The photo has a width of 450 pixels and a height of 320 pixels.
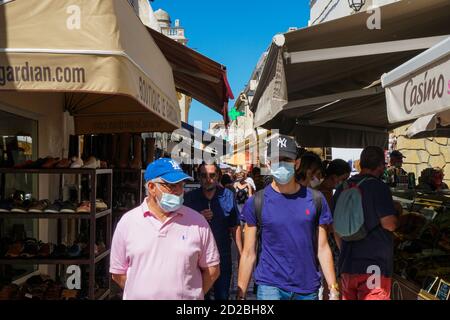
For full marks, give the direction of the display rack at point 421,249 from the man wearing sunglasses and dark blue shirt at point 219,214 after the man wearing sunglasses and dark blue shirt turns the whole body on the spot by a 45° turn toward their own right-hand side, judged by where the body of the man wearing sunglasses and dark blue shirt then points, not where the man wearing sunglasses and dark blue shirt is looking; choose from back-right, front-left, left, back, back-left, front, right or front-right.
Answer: back-left

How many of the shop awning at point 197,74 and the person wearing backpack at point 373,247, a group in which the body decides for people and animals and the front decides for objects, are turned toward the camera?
0

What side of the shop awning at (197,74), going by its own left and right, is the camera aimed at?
right

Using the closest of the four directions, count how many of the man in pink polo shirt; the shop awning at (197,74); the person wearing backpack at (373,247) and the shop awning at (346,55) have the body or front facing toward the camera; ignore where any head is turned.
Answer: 1

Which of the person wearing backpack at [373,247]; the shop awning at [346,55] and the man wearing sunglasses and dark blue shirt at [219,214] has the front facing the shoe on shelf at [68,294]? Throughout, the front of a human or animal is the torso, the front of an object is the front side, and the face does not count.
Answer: the shop awning

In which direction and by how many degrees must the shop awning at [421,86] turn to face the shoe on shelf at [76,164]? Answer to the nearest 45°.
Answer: approximately 45° to its right

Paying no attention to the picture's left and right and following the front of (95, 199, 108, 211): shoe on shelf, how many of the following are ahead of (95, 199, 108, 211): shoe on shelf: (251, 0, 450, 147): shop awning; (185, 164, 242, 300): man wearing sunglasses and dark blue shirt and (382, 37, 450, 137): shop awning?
3

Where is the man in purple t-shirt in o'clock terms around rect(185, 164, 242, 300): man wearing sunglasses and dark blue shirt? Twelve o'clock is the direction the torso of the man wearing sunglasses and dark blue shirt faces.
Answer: The man in purple t-shirt is roughly at 11 o'clock from the man wearing sunglasses and dark blue shirt.

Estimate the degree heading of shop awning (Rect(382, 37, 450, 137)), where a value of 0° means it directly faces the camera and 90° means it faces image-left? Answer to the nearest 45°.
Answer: approximately 45°

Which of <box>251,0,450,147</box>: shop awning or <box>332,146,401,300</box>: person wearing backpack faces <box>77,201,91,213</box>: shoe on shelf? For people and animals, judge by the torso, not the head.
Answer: the shop awning

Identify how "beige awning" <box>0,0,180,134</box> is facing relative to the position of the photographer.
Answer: facing the viewer and to the right of the viewer

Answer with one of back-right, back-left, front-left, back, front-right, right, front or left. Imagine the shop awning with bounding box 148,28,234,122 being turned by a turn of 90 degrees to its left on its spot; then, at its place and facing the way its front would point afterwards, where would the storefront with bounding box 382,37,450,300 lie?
back-right

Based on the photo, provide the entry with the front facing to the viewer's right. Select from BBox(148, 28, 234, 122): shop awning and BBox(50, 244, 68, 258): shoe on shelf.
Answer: the shop awning
